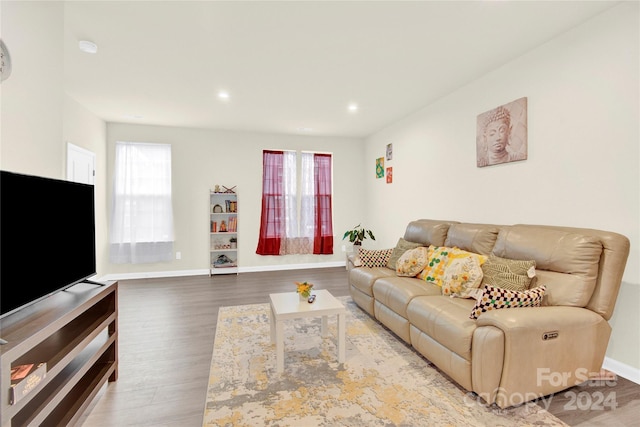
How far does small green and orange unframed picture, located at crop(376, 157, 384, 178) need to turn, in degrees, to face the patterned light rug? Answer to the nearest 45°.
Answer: approximately 45° to its left

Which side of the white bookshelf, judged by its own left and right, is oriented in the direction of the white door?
right

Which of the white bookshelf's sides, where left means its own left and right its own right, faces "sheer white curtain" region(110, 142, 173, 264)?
right

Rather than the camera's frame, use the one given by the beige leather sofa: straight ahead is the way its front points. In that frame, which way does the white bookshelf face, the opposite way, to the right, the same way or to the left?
to the left

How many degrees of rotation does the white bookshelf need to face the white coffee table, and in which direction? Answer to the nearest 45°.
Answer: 0° — it already faces it

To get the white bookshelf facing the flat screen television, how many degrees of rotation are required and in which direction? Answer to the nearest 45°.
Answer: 0° — it already faces it

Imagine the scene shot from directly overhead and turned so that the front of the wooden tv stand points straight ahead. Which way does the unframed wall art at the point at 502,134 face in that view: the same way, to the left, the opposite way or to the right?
the opposite way

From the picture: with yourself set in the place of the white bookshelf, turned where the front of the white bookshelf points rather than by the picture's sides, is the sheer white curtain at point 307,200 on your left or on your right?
on your left

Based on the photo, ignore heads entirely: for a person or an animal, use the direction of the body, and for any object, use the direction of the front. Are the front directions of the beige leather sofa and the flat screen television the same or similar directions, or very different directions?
very different directions

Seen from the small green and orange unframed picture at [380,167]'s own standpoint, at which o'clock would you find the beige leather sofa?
The beige leather sofa is roughly at 10 o'clock from the small green and orange unframed picture.

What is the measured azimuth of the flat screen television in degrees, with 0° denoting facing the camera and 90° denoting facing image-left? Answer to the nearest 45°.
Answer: approximately 315°
